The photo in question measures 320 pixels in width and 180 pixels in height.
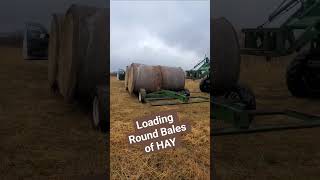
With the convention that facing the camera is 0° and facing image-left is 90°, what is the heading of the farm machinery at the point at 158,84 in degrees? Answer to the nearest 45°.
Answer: approximately 270°
